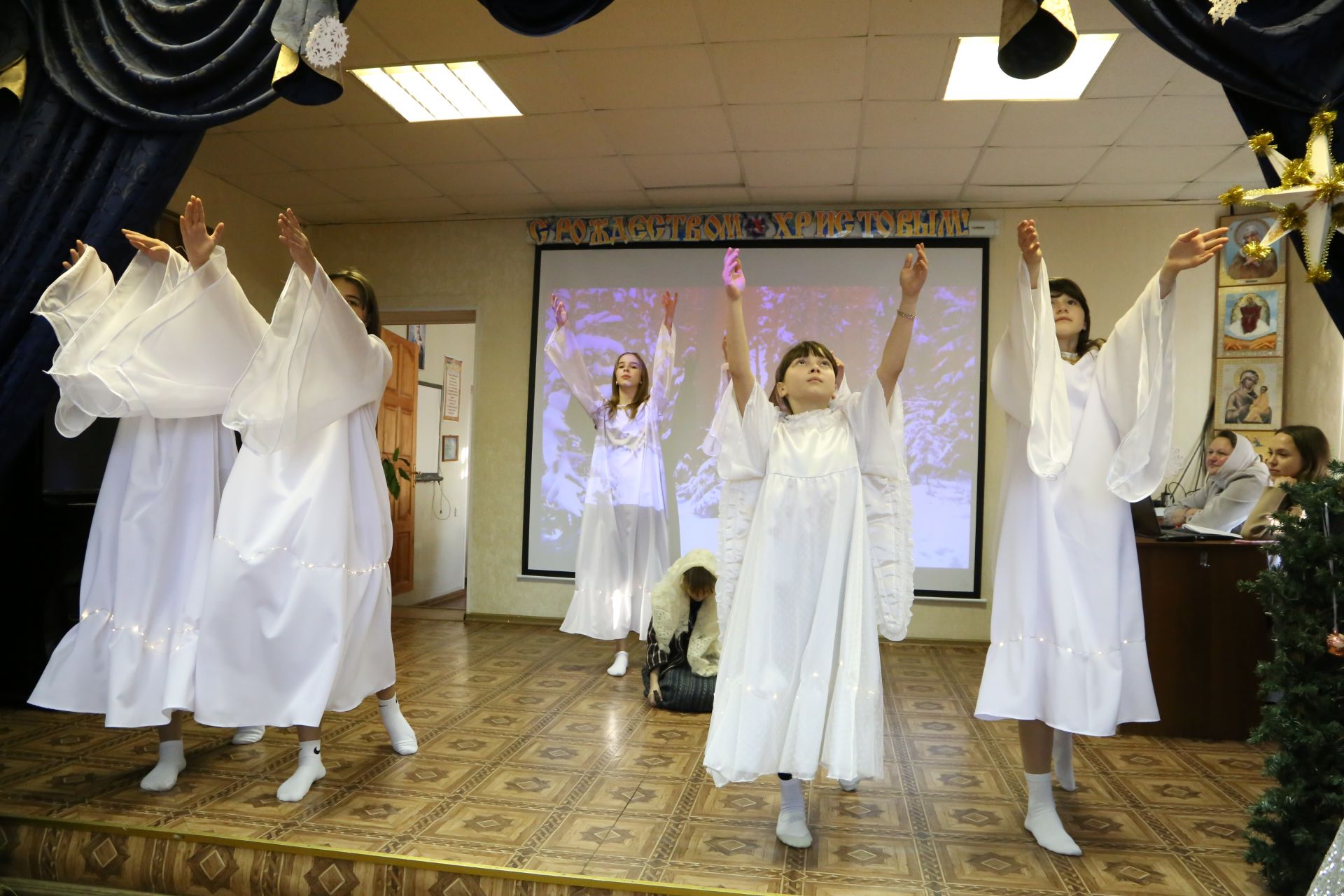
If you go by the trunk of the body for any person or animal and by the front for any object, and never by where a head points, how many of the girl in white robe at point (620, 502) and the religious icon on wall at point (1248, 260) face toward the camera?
2

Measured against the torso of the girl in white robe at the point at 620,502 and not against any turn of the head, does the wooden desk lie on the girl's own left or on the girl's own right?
on the girl's own left

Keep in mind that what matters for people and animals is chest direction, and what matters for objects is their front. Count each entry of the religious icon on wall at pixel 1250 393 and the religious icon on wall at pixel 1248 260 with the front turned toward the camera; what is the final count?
2

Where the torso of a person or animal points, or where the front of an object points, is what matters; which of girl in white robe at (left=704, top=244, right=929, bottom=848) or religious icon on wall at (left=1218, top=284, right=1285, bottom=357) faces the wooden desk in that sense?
the religious icon on wall

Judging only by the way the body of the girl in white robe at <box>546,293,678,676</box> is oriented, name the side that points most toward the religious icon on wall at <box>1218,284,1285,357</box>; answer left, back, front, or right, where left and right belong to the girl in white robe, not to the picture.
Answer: left

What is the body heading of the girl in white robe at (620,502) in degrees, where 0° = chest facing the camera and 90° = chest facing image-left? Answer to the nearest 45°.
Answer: approximately 0°

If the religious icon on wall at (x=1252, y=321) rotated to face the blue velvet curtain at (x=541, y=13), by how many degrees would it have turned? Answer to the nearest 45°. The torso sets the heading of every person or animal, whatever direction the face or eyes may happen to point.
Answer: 0° — it already faces it
